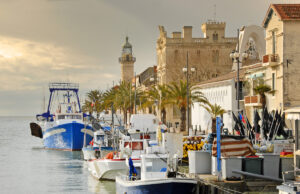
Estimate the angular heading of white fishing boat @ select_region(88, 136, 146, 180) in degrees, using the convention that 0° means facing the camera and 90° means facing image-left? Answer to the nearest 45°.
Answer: approximately 45°

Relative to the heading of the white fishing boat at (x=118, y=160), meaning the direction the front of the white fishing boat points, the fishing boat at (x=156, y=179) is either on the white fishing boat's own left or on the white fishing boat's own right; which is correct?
on the white fishing boat's own left
